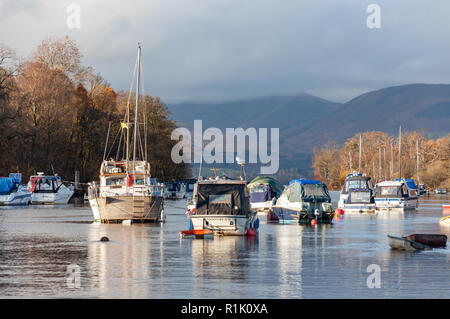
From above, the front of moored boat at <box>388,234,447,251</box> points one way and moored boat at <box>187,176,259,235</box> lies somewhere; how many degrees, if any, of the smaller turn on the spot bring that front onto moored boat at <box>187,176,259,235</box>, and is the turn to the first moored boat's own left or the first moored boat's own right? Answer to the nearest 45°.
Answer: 0° — it already faces it

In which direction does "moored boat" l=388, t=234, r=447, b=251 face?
to the viewer's left

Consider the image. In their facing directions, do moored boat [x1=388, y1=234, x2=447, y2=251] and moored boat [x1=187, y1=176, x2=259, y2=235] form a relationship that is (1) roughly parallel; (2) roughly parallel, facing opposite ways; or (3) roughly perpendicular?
roughly perpendicular

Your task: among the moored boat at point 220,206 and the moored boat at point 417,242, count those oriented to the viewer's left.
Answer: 1
